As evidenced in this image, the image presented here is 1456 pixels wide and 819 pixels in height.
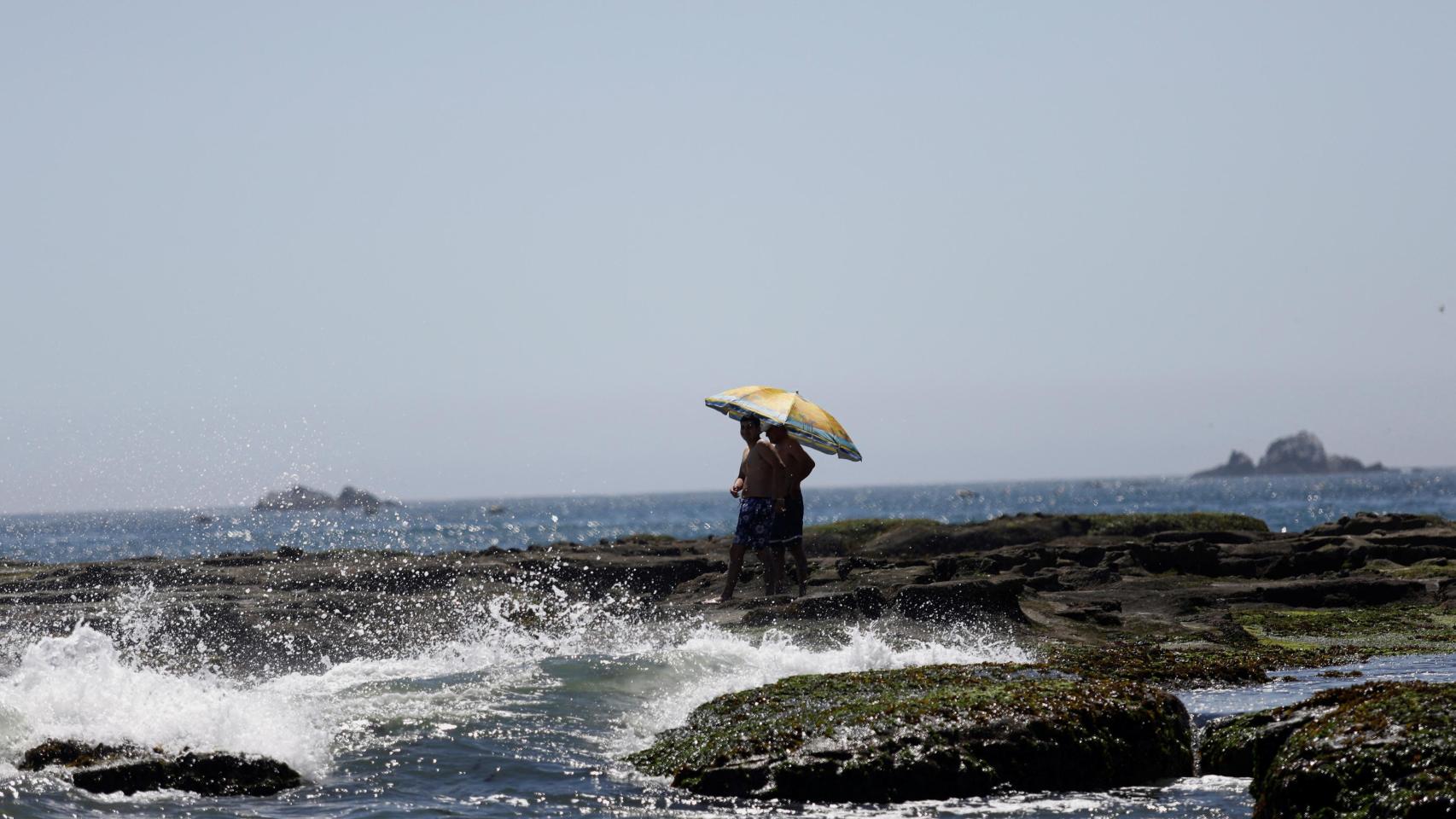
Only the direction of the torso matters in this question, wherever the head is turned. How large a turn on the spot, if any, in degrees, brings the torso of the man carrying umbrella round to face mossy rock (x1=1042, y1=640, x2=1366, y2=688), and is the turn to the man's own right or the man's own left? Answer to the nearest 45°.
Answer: approximately 135° to the man's own left

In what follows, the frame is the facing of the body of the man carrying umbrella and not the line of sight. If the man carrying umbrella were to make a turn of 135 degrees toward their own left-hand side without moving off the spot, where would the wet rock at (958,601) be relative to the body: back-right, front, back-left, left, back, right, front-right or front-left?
front

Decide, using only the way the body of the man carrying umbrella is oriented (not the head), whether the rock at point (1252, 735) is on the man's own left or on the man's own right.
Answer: on the man's own left

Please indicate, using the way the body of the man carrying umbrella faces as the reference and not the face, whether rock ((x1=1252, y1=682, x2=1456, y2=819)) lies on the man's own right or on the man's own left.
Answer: on the man's own left

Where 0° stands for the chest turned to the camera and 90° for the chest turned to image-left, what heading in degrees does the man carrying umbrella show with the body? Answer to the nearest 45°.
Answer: approximately 90°

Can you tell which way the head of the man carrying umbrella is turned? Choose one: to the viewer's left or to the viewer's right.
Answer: to the viewer's left

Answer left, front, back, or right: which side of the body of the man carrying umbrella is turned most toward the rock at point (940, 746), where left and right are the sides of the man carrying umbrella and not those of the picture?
left

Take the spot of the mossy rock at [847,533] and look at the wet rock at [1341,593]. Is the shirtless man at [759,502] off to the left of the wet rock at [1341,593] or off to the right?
right
